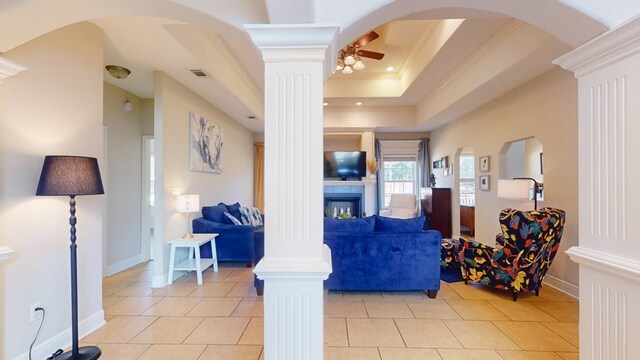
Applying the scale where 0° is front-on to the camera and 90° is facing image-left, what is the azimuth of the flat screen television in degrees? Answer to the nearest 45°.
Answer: approximately 0°

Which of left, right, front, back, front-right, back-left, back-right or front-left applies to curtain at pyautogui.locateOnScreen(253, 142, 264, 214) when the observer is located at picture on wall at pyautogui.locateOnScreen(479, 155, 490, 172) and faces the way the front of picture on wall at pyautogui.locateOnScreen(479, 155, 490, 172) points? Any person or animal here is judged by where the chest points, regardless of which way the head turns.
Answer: front-right

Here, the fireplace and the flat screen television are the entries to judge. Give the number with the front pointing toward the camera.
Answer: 2

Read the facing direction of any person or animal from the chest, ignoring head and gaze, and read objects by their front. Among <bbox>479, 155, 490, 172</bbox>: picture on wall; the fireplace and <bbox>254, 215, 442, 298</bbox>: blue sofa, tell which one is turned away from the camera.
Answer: the blue sofa

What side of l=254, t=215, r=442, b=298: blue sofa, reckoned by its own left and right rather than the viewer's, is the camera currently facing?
back

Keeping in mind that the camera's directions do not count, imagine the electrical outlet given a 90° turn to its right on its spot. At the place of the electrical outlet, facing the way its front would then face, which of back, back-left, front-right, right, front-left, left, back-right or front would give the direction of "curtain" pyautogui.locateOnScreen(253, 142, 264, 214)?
back

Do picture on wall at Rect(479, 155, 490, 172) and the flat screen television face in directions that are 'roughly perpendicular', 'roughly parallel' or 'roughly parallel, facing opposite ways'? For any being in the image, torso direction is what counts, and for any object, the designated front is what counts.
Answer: roughly perpendicular

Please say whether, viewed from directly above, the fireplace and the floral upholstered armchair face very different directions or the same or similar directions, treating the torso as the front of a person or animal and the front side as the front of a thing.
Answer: very different directions

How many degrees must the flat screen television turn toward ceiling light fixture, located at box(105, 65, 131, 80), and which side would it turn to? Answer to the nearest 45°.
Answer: approximately 45° to its right

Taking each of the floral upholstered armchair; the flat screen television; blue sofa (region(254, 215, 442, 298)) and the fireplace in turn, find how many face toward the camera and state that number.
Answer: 2
